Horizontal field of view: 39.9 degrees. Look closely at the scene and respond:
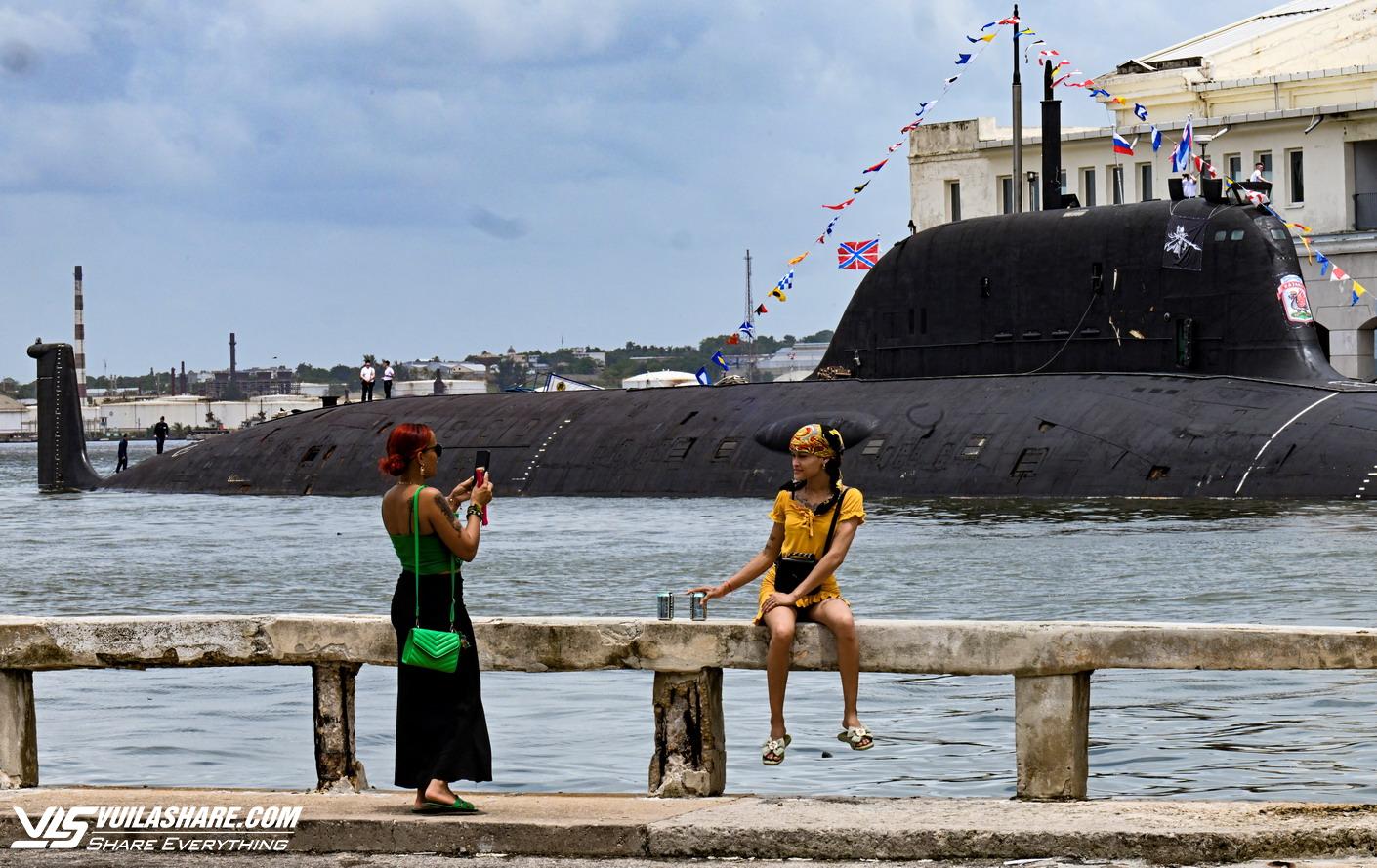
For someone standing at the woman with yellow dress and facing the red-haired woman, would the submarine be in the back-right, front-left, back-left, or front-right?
back-right

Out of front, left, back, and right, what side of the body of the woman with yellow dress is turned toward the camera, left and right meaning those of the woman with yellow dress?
front

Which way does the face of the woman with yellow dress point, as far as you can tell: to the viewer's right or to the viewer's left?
to the viewer's left

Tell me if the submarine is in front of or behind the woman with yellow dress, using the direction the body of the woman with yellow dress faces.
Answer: behind

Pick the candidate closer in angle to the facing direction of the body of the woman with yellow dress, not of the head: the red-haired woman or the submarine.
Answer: the red-haired woman

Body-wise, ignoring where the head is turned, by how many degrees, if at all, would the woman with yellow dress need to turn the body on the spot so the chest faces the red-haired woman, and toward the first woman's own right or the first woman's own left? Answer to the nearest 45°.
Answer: approximately 45° to the first woman's own right

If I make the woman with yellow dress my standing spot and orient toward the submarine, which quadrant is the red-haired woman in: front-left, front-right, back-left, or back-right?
back-left
